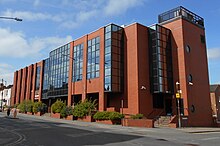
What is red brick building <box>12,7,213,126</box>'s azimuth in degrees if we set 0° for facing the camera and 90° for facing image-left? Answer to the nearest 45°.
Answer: approximately 45°

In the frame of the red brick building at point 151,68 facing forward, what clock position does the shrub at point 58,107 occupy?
The shrub is roughly at 2 o'clock from the red brick building.

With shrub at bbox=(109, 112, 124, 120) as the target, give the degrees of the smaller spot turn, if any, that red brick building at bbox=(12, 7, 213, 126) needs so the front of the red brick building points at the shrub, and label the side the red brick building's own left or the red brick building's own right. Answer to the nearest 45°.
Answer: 0° — it already faces it

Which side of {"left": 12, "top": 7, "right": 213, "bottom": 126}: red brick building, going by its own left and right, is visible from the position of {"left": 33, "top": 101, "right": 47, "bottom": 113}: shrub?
right

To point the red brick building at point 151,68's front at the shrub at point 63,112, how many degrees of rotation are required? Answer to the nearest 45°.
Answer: approximately 45° to its right

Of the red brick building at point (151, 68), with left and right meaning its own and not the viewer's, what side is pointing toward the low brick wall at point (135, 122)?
front
